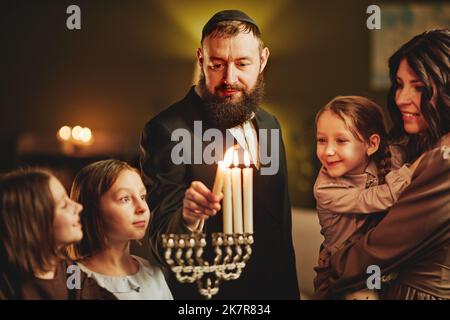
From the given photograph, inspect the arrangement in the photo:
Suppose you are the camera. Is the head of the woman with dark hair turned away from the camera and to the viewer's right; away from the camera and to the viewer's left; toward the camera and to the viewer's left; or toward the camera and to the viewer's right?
toward the camera and to the viewer's left

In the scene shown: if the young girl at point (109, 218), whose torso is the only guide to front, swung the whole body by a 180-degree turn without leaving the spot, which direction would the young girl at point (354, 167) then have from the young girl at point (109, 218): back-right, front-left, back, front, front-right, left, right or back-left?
back-right

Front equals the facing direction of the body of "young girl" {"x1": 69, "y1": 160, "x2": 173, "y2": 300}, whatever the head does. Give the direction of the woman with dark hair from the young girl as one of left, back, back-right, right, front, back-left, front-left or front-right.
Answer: front-left

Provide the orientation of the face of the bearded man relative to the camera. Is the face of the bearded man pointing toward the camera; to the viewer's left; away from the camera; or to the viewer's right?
toward the camera

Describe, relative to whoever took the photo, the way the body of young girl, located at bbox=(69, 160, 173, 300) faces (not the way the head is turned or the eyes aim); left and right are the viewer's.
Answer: facing the viewer and to the right of the viewer

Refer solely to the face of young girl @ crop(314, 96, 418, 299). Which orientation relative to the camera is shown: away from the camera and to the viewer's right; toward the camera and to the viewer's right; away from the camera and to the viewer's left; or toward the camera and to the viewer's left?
toward the camera and to the viewer's left

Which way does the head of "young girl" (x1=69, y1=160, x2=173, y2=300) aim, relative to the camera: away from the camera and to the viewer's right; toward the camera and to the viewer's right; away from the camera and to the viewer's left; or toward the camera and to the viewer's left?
toward the camera and to the viewer's right
